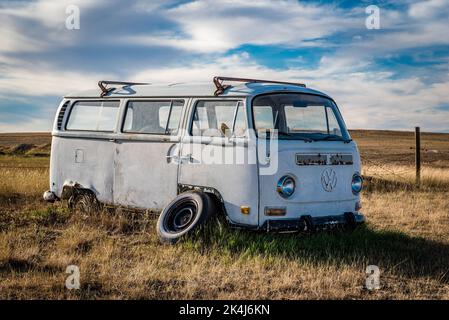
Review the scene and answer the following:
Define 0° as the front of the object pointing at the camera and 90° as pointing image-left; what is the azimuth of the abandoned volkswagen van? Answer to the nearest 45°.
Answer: approximately 315°
